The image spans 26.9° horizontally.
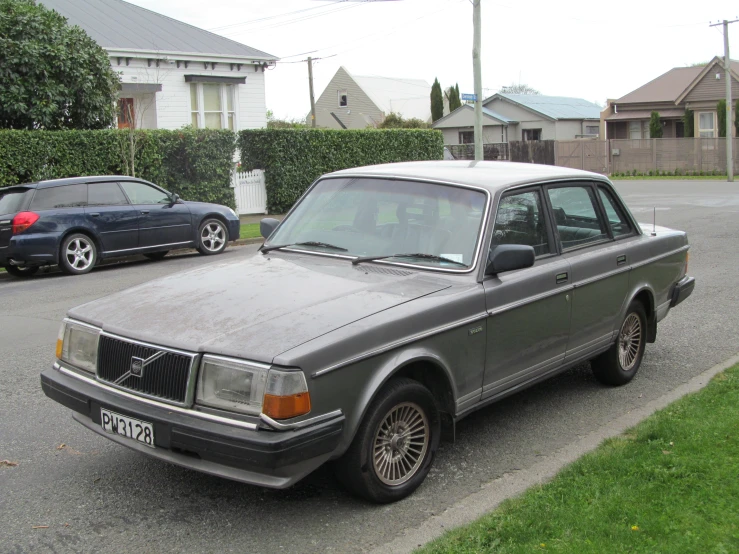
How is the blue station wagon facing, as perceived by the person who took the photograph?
facing away from the viewer and to the right of the viewer

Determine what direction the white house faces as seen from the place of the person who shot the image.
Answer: facing the viewer

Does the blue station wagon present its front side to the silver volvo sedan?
no

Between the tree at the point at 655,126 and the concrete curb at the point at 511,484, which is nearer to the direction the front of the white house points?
the concrete curb

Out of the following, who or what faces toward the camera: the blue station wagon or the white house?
the white house

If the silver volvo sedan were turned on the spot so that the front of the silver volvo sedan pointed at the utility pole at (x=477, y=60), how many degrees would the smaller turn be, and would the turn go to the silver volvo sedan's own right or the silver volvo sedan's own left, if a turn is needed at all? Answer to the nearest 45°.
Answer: approximately 135° to the silver volvo sedan's own right

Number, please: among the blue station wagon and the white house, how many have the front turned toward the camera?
1

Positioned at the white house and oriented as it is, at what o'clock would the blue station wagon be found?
The blue station wagon is roughly at 12 o'clock from the white house.

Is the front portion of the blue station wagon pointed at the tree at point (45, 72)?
no

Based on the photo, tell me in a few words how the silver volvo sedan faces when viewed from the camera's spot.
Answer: facing the viewer and to the left of the viewer

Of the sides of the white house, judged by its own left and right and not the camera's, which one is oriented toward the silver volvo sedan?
front

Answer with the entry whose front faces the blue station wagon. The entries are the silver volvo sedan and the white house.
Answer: the white house

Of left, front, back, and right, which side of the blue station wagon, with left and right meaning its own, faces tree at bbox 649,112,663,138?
front

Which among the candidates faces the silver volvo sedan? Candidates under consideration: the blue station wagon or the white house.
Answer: the white house

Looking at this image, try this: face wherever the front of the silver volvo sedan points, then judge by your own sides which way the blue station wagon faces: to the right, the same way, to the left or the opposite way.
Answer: the opposite way
